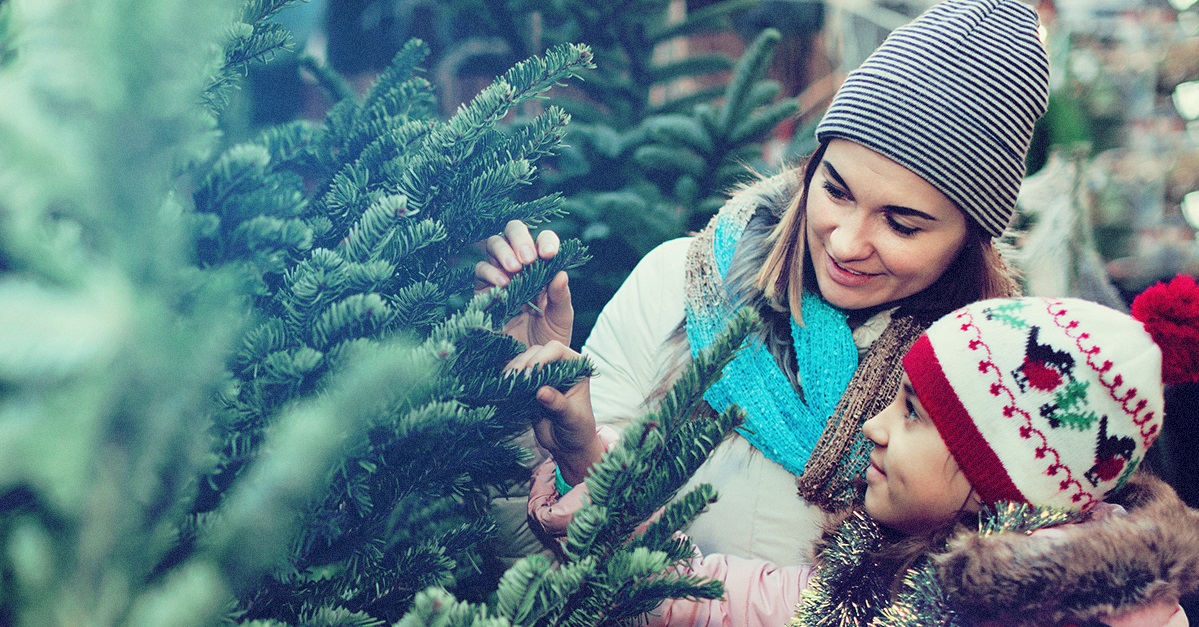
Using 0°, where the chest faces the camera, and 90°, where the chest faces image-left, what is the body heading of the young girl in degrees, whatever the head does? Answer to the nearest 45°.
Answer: approximately 90°

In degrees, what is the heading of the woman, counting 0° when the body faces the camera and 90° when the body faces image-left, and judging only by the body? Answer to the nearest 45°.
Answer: approximately 45°
